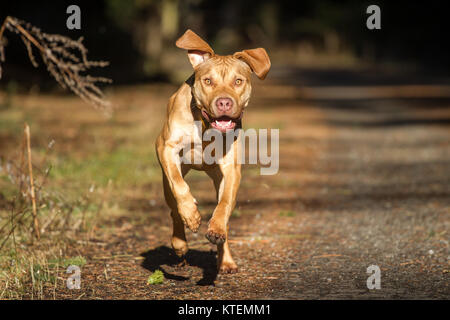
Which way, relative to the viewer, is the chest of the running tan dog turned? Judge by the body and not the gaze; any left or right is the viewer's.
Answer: facing the viewer

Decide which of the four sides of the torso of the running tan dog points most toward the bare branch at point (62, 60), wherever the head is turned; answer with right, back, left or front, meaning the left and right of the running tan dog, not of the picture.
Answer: right
